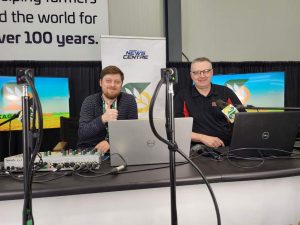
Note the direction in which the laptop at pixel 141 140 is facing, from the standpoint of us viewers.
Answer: facing away from the viewer

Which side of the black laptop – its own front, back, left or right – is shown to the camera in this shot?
back

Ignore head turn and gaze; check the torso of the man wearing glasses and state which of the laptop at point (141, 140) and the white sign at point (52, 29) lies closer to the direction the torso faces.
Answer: the laptop

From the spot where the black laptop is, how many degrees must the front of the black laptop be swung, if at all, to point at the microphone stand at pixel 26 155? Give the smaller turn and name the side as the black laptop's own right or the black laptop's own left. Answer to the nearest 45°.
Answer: approximately 135° to the black laptop's own left
